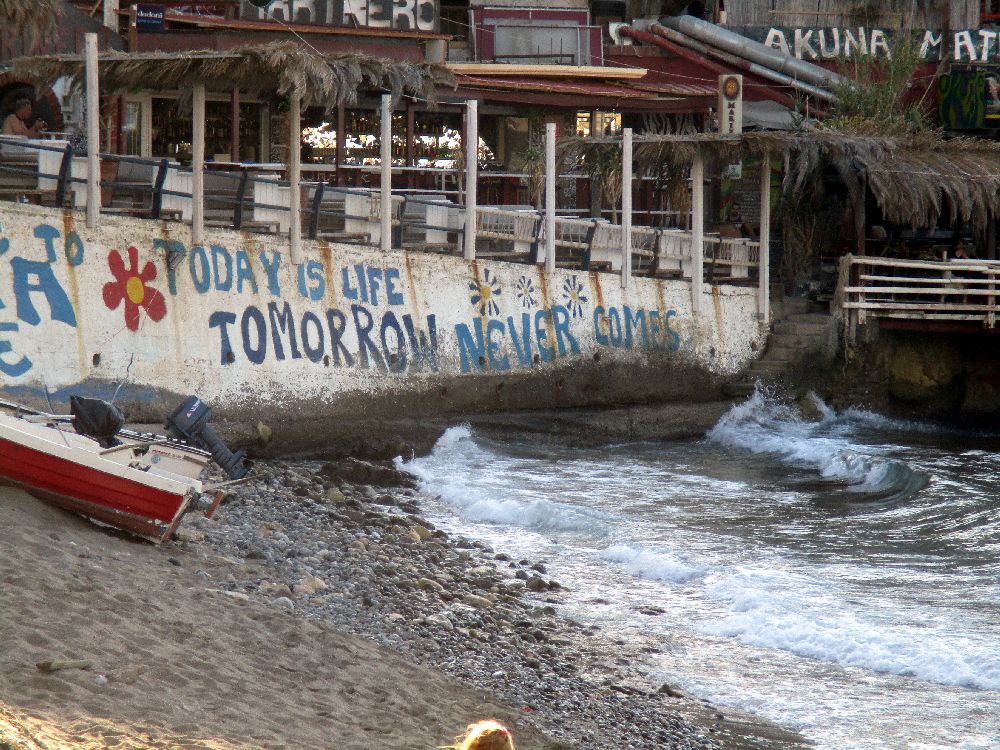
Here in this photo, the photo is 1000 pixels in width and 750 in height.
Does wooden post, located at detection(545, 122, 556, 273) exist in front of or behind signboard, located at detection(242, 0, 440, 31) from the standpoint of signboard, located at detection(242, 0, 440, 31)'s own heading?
in front

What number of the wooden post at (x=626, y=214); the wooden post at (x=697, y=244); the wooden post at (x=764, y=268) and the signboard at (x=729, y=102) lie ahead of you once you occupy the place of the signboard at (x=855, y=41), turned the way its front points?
4

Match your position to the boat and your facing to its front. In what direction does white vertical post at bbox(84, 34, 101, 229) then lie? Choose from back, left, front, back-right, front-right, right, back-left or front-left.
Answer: front-right

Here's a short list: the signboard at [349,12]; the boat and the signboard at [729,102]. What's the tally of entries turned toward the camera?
2

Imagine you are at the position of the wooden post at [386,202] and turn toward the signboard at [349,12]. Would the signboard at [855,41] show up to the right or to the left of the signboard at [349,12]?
right

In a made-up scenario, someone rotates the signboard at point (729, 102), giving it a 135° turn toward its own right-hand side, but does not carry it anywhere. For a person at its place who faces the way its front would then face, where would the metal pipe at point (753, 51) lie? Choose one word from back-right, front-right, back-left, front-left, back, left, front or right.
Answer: front-right

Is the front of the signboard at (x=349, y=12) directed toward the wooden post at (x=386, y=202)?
yes

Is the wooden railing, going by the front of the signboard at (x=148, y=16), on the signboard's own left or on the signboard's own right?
on the signboard's own left

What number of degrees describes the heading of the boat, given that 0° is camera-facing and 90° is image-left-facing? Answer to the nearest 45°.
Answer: approximately 135°

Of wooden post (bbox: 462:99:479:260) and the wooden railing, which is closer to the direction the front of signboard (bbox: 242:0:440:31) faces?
the wooden post

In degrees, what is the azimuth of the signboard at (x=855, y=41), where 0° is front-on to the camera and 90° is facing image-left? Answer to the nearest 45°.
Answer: approximately 0°

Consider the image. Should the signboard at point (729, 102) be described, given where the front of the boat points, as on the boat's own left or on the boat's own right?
on the boat's own right

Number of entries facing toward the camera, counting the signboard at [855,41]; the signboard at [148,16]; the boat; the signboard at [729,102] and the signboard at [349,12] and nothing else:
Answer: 4
